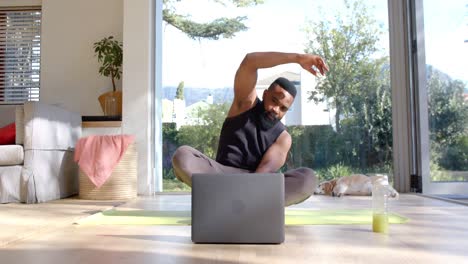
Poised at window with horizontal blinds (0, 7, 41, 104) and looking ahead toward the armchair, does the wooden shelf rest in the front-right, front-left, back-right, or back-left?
front-left

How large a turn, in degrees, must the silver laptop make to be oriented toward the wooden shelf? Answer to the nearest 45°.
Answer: approximately 45° to its left

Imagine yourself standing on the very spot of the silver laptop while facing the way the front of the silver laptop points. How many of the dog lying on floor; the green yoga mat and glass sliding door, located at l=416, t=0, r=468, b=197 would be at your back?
0

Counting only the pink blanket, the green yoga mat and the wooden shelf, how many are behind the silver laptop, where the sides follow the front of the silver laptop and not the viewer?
0

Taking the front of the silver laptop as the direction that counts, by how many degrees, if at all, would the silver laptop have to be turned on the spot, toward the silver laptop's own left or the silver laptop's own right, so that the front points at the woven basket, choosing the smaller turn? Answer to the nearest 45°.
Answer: approximately 45° to the silver laptop's own left

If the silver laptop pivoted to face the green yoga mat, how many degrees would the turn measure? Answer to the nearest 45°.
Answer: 0° — it already faces it

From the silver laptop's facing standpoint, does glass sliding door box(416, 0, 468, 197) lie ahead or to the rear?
ahead

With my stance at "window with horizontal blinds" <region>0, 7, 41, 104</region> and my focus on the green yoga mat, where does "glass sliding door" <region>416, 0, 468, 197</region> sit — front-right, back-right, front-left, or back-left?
front-left

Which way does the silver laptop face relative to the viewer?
away from the camera

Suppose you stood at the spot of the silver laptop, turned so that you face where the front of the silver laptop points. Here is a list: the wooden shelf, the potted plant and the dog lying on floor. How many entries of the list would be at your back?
0

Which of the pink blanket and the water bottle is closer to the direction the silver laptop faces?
the pink blanket

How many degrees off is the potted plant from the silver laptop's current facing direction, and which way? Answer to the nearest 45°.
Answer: approximately 45° to its left

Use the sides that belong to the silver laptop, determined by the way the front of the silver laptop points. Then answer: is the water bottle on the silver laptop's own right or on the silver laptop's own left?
on the silver laptop's own right
